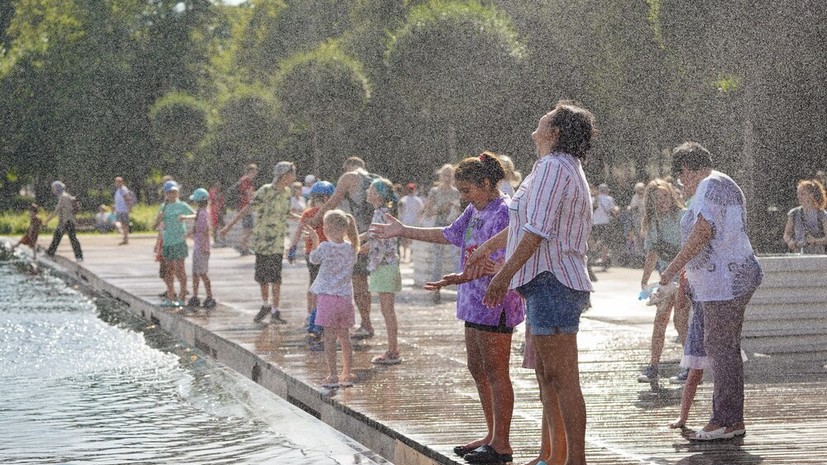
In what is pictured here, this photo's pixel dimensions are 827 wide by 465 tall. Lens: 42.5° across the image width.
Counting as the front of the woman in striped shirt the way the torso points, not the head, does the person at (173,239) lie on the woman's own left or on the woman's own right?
on the woman's own right

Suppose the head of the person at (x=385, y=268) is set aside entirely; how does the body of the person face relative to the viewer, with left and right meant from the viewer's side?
facing to the left of the viewer

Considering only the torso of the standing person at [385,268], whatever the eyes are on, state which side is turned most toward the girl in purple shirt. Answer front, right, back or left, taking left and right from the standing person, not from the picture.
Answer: left

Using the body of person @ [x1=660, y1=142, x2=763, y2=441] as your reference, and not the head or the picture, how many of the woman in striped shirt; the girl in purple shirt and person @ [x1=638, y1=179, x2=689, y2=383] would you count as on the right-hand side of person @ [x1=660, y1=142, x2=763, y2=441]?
1

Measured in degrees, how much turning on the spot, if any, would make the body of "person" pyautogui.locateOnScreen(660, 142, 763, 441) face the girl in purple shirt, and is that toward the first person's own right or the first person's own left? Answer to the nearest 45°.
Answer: approximately 45° to the first person's own left

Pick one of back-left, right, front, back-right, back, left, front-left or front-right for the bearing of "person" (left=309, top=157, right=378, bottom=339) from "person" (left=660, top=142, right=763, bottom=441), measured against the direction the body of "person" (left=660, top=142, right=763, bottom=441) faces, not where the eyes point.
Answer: front-right

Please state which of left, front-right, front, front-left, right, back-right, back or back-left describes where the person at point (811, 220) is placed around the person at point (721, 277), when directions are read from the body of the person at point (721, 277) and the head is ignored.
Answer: right

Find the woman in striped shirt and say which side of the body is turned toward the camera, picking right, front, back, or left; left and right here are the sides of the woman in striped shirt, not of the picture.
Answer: left

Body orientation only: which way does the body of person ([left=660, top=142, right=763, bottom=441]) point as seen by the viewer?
to the viewer's left
